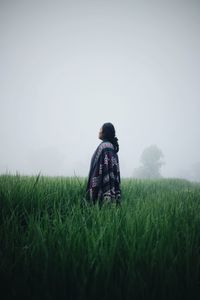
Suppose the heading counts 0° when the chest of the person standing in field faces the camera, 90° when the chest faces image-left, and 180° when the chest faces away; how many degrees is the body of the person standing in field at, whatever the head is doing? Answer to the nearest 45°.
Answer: approximately 90°

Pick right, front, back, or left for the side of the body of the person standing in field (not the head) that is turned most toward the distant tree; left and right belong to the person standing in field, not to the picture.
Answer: right
